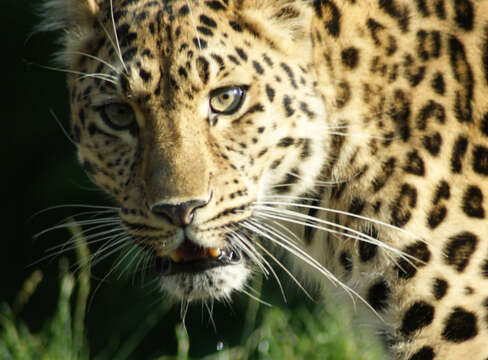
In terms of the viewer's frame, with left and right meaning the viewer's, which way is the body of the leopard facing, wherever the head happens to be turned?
facing the viewer and to the left of the viewer
